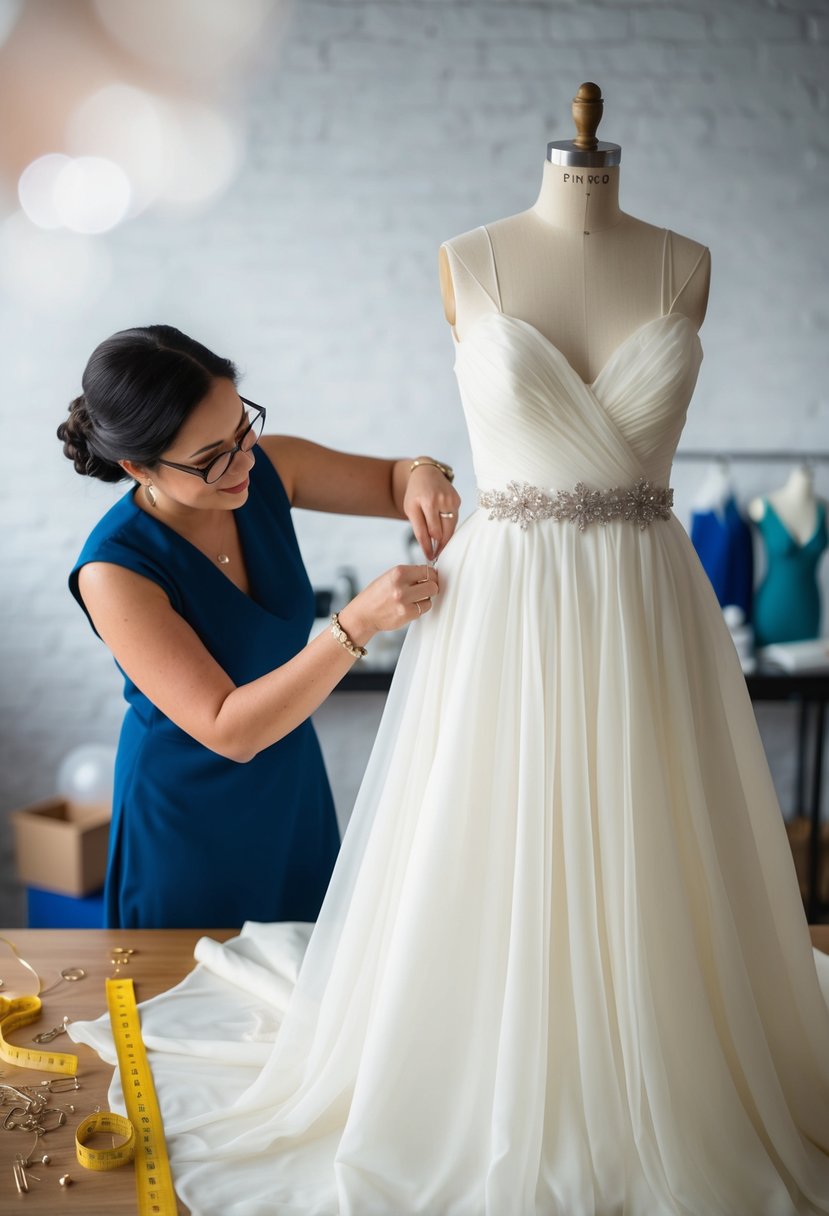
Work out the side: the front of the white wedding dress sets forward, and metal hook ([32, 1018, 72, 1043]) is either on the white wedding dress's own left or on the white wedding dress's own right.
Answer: on the white wedding dress's own right

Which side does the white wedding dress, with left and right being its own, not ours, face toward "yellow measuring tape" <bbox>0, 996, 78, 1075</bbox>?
right

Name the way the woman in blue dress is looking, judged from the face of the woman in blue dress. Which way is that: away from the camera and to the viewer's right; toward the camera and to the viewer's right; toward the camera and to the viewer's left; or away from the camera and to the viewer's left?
toward the camera and to the viewer's right

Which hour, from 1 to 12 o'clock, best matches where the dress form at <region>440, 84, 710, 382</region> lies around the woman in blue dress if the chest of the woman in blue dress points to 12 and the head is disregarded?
The dress form is roughly at 12 o'clock from the woman in blue dress.

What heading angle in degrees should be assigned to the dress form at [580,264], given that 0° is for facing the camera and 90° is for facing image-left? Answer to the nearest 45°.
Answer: approximately 0°

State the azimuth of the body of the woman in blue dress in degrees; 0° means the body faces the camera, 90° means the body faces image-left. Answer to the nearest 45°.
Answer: approximately 315°

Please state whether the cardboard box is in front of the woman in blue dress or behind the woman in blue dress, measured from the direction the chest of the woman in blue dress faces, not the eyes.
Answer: behind

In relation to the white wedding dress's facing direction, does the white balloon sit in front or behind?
behind
